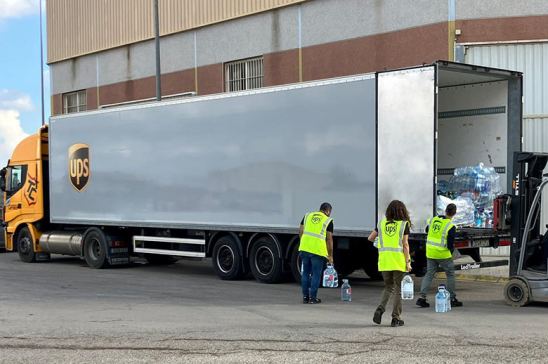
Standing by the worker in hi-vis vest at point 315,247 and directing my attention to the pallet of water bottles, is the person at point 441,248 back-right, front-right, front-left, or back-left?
front-right

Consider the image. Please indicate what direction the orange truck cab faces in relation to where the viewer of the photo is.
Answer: facing away from the viewer and to the left of the viewer

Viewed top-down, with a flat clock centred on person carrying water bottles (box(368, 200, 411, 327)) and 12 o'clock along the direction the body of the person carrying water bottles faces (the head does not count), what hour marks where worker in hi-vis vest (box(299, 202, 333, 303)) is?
The worker in hi-vis vest is roughly at 11 o'clock from the person carrying water bottles.

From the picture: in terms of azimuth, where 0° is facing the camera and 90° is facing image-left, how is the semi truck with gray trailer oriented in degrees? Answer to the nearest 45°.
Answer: approximately 135°

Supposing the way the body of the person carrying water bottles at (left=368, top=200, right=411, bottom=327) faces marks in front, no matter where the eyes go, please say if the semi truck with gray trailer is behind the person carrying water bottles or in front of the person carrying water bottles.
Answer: in front

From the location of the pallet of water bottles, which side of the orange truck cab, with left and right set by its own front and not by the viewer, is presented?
back

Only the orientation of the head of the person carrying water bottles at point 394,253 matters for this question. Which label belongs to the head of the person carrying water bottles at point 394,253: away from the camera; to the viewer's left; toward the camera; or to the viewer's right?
away from the camera

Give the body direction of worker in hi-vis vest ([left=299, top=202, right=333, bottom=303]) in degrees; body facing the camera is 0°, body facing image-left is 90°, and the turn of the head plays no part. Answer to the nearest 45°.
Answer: approximately 225°

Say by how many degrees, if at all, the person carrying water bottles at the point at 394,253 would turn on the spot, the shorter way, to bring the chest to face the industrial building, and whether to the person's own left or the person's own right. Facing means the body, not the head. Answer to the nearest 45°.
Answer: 0° — they already face it

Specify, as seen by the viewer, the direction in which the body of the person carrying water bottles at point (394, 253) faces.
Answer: away from the camera

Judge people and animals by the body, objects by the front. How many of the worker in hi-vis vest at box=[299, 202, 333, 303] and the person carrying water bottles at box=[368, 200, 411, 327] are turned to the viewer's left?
0

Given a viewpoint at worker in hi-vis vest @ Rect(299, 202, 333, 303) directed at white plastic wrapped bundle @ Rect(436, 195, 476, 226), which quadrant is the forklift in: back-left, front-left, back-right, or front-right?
front-right
